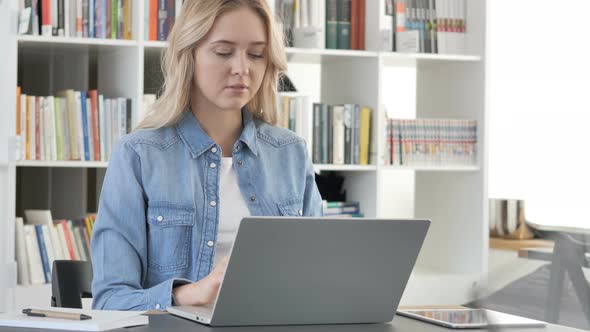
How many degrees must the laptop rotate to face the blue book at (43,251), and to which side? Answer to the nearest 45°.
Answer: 0° — it already faces it

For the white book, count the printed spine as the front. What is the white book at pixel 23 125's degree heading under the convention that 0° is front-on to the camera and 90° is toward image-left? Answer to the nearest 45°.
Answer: approximately 0°

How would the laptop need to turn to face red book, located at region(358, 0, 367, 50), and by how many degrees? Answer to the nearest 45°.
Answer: approximately 45° to its right

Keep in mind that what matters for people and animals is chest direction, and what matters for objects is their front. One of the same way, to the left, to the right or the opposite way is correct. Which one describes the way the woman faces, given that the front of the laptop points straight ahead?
the opposite way

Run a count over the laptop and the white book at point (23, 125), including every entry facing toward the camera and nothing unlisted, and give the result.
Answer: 1

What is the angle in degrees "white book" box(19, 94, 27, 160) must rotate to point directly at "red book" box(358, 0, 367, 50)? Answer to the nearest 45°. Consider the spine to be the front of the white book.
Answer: approximately 90° to its left

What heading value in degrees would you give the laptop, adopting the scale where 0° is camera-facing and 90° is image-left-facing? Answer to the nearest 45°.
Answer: approximately 135°
